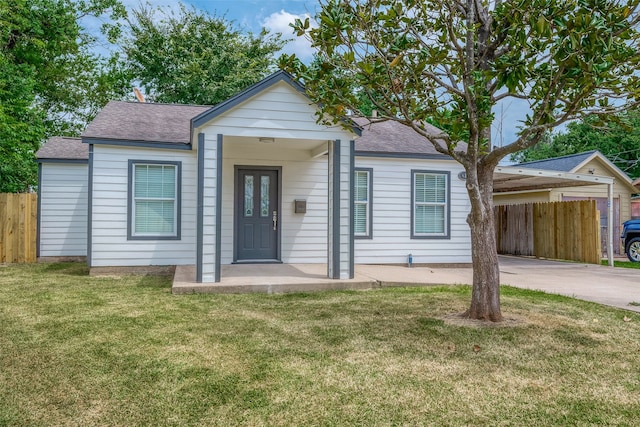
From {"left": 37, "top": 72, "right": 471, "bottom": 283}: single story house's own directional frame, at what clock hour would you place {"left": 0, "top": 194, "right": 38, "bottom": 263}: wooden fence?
The wooden fence is roughly at 4 o'clock from the single story house.

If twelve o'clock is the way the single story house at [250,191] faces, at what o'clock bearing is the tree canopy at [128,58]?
The tree canopy is roughly at 5 o'clock from the single story house.

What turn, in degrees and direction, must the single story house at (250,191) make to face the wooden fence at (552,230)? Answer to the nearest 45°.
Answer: approximately 90° to its left

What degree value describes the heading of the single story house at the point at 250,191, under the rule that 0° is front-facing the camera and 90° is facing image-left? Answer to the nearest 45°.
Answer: approximately 0°

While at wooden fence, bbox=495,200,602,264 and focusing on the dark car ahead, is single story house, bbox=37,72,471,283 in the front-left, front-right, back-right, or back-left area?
back-right

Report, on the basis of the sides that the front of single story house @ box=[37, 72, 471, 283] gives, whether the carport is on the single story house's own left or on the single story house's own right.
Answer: on the single story house's own left

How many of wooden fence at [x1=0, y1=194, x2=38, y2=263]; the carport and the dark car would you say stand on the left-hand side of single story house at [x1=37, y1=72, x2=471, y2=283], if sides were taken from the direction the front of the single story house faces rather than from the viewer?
2

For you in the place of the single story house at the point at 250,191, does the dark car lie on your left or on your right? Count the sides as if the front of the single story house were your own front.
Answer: on your left
